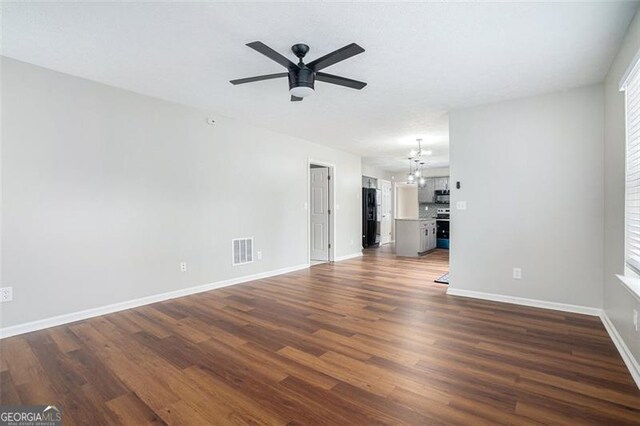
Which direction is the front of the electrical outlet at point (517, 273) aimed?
toward the camera

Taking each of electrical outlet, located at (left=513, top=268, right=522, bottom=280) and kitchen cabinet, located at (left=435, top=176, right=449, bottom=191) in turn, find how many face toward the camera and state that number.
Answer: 2

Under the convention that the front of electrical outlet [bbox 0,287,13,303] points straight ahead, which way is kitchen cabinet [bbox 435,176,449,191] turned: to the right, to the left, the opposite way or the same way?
to the right

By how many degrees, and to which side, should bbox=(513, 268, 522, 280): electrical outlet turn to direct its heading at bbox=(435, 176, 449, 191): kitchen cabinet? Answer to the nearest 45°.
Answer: approximately 180°

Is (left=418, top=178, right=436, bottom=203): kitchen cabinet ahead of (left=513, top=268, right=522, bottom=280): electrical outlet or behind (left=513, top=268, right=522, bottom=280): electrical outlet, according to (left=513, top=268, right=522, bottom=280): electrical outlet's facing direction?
behind

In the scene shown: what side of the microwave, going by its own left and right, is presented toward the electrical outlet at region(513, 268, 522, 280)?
front

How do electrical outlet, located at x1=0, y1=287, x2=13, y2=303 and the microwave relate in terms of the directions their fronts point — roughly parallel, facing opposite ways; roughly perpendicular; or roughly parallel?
roughly perpendicular

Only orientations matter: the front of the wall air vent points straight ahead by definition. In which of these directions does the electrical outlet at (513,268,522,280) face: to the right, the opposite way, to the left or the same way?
to the right

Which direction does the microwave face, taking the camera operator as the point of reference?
facing the viewer

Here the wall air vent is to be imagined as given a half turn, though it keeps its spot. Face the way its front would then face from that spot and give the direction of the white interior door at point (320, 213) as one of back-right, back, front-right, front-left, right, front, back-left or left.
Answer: right

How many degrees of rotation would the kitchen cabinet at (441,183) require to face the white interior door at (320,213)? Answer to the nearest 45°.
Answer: approximately 45° to its right

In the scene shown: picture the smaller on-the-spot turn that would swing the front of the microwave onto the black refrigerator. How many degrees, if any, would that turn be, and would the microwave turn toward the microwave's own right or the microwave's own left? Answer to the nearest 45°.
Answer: approximately 45° to the microwave's own right

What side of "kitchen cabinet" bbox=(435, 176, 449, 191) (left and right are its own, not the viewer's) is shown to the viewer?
front
